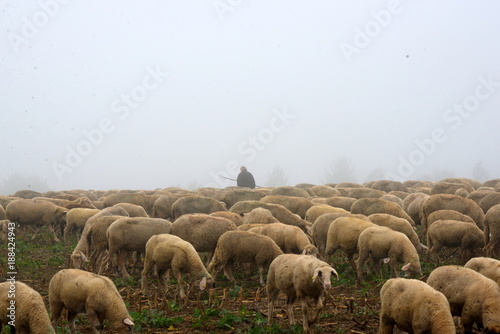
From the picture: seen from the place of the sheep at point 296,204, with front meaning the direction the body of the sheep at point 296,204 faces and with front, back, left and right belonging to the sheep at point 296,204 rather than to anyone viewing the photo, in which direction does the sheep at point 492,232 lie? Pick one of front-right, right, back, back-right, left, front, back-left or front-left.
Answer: front-right

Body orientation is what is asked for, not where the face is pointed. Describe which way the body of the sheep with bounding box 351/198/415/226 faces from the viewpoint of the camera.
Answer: to the viewer's right

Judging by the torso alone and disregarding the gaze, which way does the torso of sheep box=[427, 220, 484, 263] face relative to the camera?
to the viewer's right

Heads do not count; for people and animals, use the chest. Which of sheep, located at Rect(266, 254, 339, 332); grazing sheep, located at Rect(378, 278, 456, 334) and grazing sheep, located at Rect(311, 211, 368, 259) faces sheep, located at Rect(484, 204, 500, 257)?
grazing sheep, located at Rect(311, 211, 368, 259)

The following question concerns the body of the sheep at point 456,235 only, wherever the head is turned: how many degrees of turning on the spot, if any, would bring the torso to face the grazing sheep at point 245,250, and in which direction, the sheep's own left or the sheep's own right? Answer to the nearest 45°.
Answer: approximately 135° to the sheep's own right

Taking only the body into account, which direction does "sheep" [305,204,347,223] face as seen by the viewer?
to the viewer's right

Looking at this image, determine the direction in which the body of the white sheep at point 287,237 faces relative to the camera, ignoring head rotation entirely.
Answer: to the viewer's right

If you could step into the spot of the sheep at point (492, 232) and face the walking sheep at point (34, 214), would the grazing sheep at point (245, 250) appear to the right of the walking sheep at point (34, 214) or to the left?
left

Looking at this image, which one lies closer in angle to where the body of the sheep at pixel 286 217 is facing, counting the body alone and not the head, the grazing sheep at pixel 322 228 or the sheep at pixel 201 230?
the grazing sheep

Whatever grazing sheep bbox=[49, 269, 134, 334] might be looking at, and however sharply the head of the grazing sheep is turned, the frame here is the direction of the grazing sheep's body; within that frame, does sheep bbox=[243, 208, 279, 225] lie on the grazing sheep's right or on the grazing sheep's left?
on the grazing sheep's left
